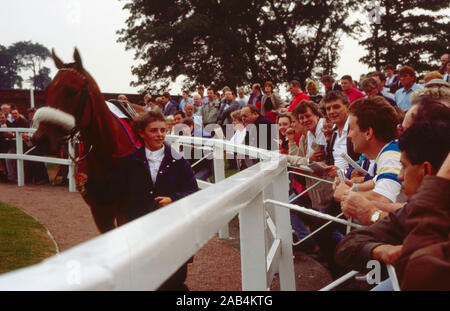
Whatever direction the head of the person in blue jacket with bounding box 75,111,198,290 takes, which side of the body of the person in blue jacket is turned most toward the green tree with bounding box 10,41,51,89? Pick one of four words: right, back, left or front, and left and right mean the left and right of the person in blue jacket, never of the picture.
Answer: back

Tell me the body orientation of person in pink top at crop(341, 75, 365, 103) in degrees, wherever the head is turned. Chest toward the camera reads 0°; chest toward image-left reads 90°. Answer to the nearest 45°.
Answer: approximately 45°

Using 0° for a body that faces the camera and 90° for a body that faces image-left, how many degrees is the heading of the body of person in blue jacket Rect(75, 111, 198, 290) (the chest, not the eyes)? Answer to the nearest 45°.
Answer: approximately 0°

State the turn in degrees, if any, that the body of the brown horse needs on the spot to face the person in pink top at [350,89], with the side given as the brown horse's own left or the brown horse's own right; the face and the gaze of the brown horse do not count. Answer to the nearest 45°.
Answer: approximately 180°

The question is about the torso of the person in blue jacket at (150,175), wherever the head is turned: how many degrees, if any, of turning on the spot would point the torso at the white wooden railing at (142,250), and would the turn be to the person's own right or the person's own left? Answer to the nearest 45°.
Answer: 0° — they already face it

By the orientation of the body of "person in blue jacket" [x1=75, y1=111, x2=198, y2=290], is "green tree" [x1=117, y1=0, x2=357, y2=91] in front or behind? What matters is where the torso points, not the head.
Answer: behind

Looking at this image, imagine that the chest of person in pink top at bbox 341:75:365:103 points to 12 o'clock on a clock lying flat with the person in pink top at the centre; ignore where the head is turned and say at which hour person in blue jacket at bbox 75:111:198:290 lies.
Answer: The person in blue jacket is roughly at 11 o'clock from the person in pink top.

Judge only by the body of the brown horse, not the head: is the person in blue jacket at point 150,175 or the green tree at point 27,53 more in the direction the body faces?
the person in blue jacket

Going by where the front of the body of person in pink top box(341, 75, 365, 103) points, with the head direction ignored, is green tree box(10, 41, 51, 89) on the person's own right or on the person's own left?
on the person's own right

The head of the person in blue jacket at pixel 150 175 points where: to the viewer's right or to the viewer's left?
to the viewer's right

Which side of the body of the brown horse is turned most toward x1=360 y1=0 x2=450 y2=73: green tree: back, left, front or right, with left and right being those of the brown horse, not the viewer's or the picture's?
back

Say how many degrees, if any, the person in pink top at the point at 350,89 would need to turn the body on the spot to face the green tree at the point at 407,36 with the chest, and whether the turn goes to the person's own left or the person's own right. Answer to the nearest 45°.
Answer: approximately 135° to the person's own right
